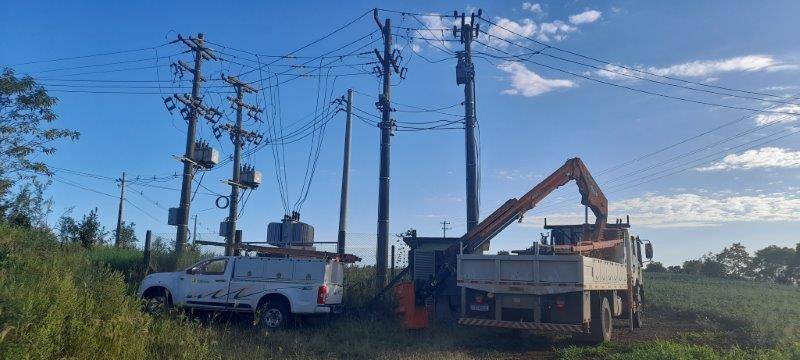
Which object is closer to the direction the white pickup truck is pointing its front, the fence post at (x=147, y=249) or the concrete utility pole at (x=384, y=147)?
the fence post

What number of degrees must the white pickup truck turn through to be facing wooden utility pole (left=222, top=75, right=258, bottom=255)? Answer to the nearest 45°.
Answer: approximately 45° to its right

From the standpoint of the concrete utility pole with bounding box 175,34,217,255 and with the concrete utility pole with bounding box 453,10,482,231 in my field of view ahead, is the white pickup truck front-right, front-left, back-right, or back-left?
front-right

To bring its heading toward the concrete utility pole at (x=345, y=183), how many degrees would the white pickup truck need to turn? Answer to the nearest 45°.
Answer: approximately 90° to its right

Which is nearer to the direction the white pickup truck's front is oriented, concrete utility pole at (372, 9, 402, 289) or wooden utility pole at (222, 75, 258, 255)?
the wooden utility pole

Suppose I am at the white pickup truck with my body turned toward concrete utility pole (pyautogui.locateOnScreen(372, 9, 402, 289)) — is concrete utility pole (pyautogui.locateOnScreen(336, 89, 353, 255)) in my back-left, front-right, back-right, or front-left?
front-left

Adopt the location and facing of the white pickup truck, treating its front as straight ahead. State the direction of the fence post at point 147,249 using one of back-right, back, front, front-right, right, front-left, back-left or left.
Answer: front

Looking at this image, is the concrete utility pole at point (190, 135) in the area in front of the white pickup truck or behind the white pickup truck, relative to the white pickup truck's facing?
in front

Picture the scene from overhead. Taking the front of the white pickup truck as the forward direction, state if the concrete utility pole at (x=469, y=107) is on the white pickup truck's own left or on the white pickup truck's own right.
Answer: on the white pickup truck's own right

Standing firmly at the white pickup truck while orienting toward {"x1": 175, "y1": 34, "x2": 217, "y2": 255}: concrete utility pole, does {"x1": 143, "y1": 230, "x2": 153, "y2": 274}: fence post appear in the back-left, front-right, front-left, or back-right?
front-left

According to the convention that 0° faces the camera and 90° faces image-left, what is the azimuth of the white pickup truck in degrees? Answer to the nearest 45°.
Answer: approximately 135°
